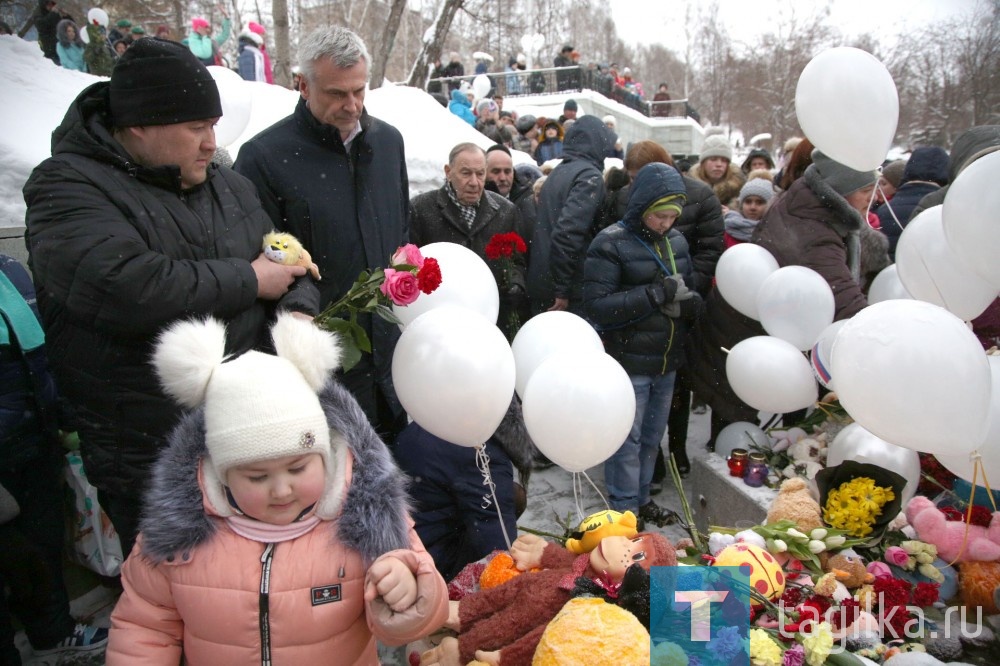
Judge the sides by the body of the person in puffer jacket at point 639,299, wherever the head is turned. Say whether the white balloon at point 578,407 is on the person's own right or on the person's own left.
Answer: on the person's own right

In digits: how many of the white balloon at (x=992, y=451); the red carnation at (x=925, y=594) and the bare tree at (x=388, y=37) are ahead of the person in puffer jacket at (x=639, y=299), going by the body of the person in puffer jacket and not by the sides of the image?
2
